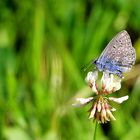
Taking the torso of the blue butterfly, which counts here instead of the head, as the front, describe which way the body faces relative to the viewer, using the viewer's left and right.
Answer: facing to the left of the viewer
